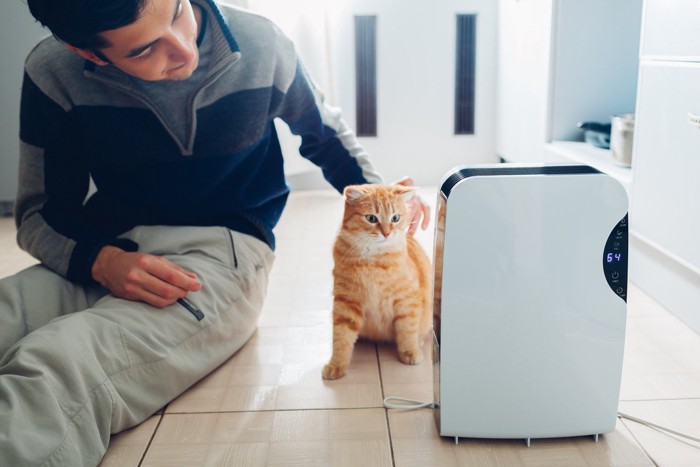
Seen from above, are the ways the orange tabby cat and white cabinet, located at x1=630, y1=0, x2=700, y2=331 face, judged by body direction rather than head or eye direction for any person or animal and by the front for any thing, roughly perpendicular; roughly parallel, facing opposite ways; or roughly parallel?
roughly perpendicular

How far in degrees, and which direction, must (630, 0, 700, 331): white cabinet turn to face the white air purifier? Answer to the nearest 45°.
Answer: approximately 45° to its left

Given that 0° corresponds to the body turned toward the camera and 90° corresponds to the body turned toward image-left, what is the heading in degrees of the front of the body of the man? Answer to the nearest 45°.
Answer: approximately 0°

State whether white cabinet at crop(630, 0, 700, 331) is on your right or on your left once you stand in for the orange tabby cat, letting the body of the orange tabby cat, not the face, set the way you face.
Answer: on your left

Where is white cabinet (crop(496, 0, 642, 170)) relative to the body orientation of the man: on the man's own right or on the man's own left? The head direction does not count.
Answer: on the man's own left

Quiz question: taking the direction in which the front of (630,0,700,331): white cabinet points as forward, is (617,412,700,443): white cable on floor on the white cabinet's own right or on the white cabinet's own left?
on the white cabinet's own left

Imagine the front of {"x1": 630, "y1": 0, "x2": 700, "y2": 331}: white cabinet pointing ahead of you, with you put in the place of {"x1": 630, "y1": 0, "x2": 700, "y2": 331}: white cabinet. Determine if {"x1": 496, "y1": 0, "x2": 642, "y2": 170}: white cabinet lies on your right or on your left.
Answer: on your right
